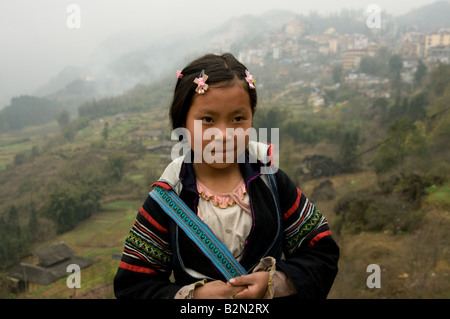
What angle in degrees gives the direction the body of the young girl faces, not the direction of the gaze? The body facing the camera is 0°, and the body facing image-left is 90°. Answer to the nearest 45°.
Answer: approximately 0°
